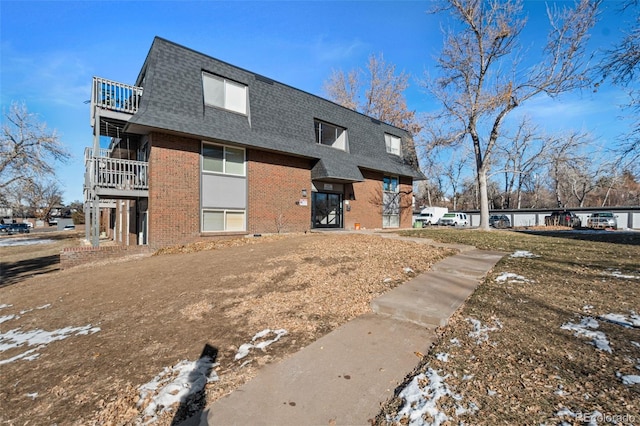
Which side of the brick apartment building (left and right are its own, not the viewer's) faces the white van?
left

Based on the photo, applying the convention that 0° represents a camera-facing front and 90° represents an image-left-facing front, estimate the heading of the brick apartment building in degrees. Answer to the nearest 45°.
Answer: approximately 315°

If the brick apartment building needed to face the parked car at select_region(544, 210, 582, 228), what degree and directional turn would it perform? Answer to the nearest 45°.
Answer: approximately 45° to its left

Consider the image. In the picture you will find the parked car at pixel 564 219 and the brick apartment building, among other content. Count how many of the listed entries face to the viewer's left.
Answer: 0

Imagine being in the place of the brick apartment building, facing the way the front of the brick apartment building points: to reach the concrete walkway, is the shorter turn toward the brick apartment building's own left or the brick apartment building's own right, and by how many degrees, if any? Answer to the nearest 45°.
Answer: approximately 45° to the brick apartment building's own right

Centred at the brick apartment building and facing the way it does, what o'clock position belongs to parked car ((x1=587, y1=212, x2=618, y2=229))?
The parked car is roughly at 10 o'clock from the brick apartment building.

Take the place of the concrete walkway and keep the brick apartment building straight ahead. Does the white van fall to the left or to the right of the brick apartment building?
right
